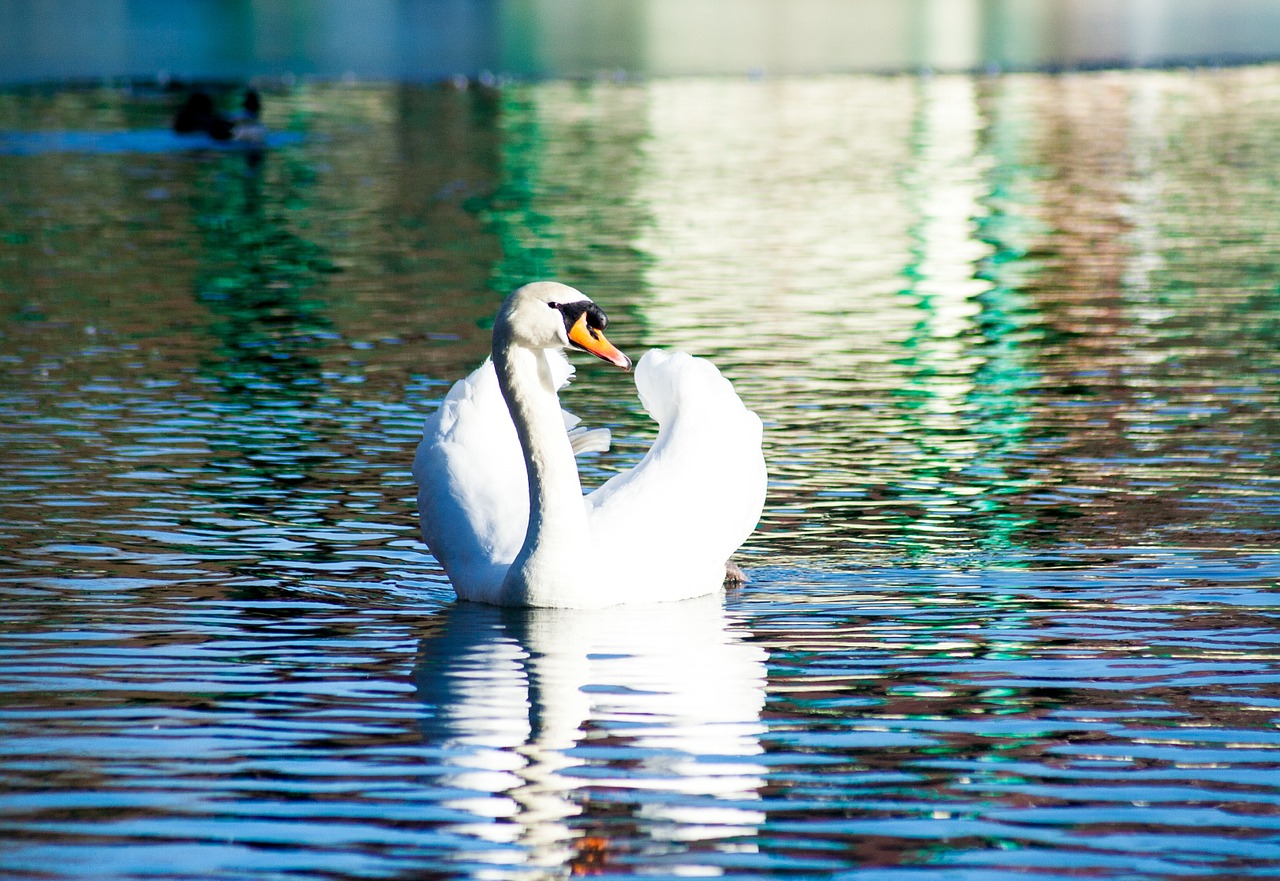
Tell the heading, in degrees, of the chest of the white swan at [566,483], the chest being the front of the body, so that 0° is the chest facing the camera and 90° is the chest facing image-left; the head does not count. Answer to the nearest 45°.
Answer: approximately 0°

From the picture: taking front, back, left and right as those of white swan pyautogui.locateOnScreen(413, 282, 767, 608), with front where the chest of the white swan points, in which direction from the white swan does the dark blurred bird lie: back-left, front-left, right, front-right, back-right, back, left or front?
back
